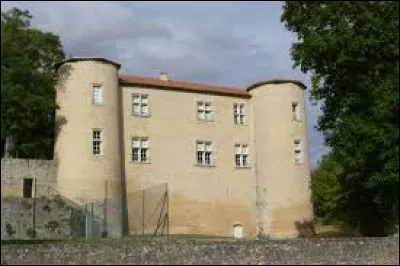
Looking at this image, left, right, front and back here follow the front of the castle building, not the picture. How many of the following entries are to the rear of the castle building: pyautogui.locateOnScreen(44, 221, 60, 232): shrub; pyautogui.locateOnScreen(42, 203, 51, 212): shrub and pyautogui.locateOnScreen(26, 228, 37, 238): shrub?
0

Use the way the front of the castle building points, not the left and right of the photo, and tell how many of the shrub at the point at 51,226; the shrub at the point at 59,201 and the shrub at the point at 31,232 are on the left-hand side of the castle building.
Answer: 0

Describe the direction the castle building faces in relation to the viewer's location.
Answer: facing the viewer

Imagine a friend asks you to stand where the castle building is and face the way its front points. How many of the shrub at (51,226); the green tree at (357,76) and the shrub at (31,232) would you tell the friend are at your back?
0

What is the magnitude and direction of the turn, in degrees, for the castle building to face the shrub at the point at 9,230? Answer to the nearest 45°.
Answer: approximately 45° to its right

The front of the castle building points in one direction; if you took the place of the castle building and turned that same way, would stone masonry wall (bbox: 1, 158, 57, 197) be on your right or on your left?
on your right

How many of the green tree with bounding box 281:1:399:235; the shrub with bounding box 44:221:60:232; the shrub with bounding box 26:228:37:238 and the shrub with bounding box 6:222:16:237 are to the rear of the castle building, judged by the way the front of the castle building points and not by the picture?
0

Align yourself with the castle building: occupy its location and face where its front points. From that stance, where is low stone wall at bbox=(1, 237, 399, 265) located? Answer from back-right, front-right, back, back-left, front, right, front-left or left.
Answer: front

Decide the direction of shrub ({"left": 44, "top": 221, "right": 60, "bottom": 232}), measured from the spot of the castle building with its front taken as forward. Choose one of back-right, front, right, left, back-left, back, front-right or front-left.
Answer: front-right

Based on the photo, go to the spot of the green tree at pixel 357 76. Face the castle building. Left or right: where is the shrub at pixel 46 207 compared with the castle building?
left

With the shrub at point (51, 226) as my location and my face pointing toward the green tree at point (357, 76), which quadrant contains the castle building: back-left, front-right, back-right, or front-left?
front-left
